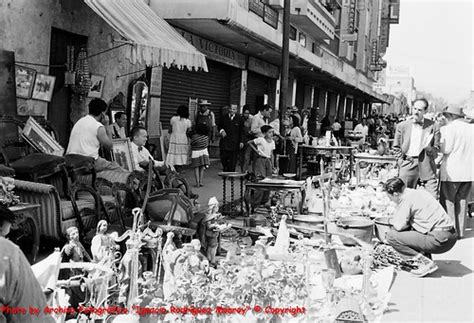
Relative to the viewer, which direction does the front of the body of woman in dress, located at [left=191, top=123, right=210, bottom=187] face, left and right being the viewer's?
facing away from the viewer

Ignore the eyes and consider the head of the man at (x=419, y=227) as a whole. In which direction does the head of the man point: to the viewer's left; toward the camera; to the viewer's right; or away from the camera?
to the viewer's left

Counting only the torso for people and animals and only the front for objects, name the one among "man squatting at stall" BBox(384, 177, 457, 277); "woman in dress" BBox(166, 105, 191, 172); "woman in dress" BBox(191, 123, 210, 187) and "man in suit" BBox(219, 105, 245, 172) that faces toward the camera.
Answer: the man in suit

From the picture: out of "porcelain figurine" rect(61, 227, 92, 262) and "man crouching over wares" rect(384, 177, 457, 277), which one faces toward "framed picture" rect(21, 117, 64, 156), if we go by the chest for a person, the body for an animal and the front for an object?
the man crouching over wares

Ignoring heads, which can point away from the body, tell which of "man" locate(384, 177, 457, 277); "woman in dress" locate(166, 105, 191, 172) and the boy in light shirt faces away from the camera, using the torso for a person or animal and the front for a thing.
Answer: the woman in dress

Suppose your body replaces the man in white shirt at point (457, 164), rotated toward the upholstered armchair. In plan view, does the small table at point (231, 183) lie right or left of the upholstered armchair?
right

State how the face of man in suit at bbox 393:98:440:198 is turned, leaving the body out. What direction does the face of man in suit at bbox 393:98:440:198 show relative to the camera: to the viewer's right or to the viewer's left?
to the viewer's left

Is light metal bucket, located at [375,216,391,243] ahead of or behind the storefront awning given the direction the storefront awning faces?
ahead

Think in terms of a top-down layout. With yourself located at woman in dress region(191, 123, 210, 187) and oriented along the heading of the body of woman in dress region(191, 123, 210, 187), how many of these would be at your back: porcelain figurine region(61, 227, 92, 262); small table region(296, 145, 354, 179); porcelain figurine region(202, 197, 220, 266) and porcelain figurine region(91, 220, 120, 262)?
3

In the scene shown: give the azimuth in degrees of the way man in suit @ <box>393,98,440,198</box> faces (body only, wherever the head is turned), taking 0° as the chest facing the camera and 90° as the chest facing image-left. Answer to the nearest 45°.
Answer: approximately 0°

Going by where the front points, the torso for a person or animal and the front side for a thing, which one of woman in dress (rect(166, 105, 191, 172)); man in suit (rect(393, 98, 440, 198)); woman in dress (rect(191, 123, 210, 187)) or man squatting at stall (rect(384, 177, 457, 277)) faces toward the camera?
the man in suit

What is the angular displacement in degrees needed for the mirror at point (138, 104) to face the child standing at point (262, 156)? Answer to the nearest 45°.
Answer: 0° — it already faces them

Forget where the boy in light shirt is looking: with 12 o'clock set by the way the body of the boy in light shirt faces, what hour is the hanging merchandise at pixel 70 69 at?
The hanging merchandise is roughly at 6 o'clock from the boy in light shirt.

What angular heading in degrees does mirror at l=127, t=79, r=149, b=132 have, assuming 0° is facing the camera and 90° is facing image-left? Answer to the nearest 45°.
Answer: approximately 315°
